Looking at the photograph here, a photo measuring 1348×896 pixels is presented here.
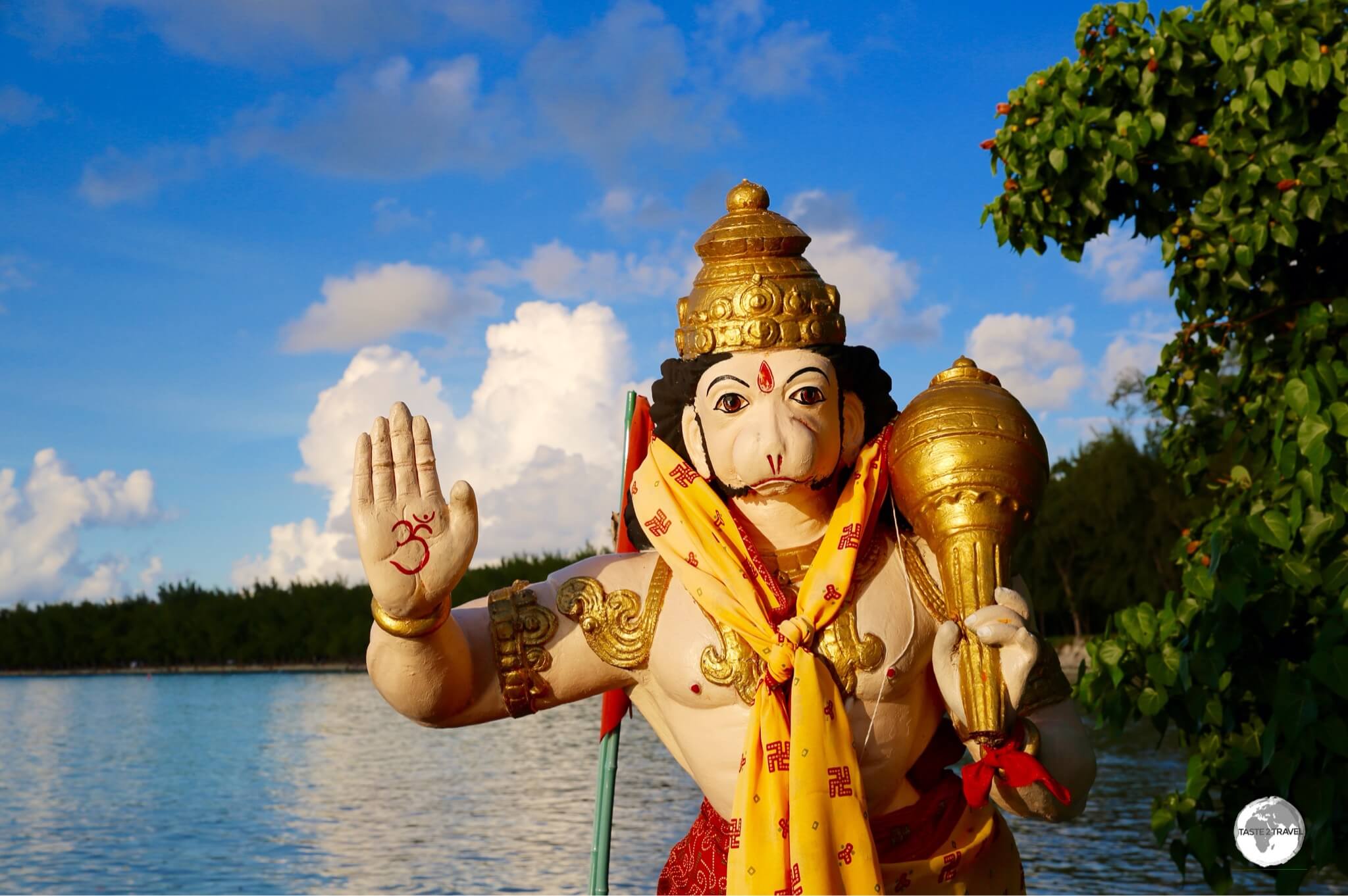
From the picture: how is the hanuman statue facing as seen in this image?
toward the camera

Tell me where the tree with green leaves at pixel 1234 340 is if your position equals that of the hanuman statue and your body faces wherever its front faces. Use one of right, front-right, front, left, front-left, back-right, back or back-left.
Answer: back-left
